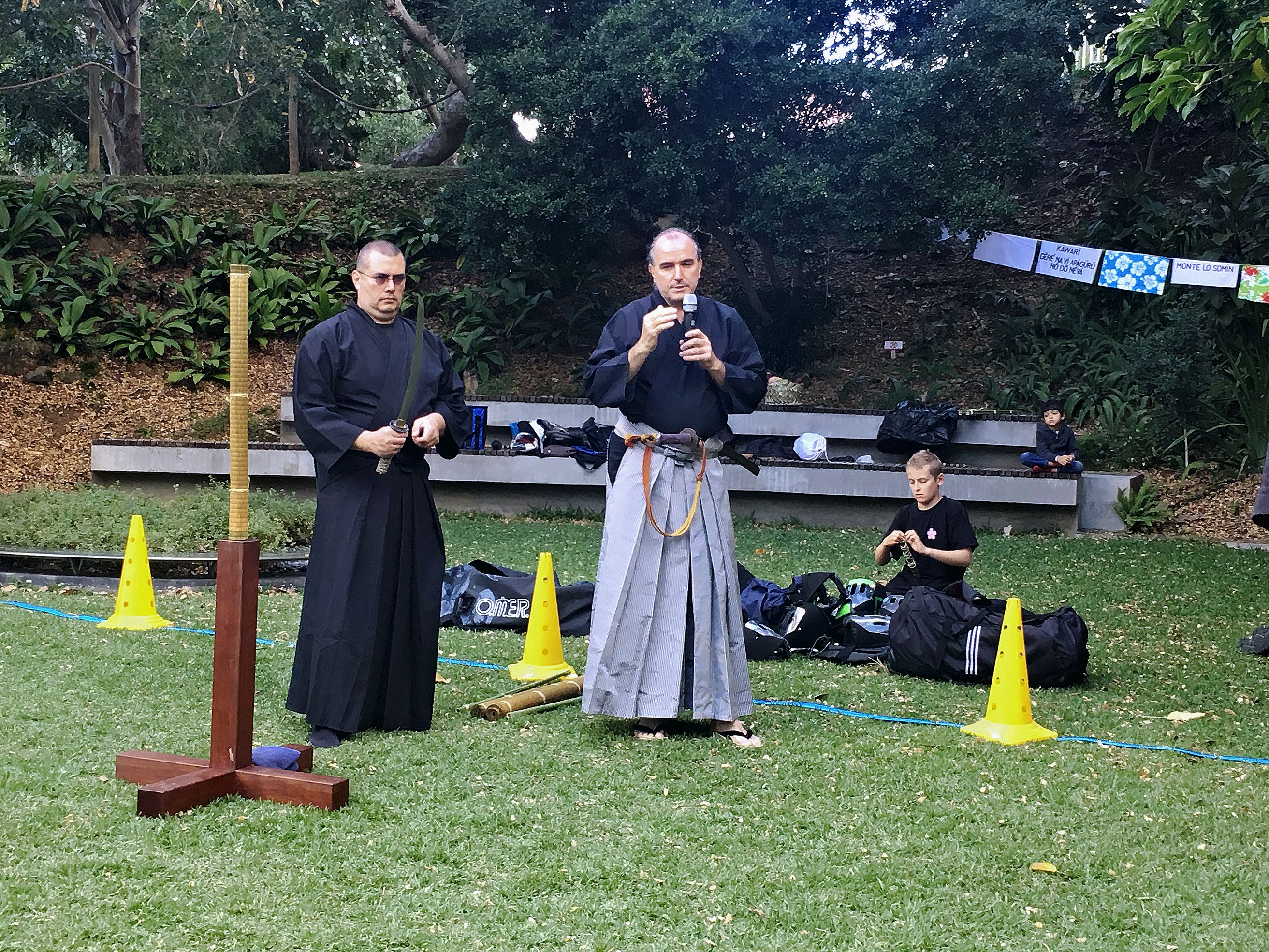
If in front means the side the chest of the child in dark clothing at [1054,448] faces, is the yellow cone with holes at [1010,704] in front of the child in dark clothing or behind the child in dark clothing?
in front

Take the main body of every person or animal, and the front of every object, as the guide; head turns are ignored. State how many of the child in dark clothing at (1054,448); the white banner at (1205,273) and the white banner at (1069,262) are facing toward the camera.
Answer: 3

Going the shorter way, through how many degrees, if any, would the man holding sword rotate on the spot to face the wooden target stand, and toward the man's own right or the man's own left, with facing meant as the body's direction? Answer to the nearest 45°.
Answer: approximately 45° to the man's own right

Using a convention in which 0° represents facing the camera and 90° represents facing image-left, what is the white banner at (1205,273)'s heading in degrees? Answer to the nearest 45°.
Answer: approximately 0°

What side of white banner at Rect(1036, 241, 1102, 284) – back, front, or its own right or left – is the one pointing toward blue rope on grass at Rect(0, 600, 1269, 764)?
front

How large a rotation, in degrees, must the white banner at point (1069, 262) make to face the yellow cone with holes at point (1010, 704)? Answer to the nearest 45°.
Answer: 0° — it already faces it

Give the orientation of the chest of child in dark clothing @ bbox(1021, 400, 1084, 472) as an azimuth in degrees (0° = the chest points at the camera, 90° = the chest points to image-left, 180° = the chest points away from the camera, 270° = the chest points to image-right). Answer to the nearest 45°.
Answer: approximately 0°

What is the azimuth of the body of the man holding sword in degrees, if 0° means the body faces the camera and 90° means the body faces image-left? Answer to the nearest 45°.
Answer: approximately 315°

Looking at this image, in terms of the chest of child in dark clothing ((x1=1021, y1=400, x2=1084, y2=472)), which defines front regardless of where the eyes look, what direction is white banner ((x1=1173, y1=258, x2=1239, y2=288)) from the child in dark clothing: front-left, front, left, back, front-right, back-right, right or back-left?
back-left

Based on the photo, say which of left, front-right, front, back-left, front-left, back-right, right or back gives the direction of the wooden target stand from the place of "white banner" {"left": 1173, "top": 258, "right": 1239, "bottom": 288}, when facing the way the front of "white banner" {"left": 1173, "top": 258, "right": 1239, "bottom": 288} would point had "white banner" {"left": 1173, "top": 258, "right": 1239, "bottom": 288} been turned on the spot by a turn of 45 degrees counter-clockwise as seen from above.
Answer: front-right

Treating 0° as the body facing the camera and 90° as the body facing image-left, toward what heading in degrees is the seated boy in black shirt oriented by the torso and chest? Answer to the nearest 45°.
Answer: approximately 45°
